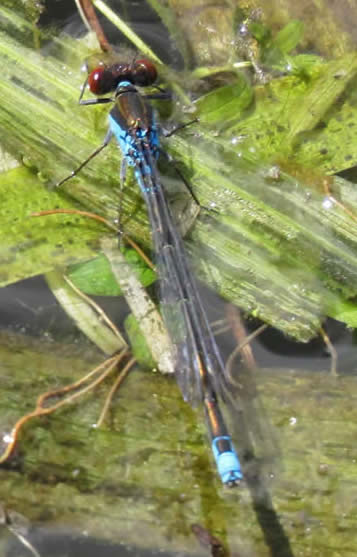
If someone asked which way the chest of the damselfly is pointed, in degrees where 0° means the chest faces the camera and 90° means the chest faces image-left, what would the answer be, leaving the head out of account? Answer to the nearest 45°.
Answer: approximately 180°
